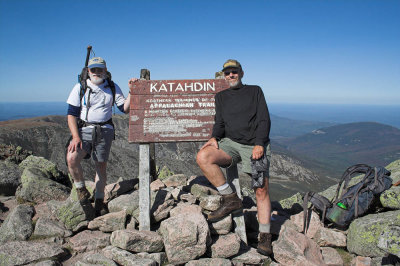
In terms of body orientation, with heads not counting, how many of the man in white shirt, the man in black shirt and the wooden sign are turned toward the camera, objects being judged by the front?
3

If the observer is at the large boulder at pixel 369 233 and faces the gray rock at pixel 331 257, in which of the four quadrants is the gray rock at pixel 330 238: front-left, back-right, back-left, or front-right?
front-right

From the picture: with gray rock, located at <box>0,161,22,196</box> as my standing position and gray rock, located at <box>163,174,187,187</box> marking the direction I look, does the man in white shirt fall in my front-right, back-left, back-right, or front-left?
front-right

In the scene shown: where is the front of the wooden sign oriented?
toward the camera

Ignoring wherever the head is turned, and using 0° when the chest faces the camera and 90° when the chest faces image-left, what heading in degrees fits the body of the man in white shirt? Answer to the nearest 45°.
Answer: approximately 0°

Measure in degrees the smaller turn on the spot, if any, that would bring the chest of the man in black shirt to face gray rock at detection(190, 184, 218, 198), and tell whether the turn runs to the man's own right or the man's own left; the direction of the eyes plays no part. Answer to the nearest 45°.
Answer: approximately 135° to the man's own right

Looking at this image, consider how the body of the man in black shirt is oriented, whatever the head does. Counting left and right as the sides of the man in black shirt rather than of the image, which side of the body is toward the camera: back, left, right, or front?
front

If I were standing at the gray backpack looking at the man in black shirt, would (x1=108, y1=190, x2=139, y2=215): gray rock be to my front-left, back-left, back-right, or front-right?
front-right
